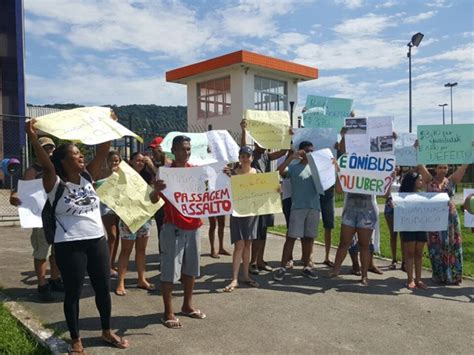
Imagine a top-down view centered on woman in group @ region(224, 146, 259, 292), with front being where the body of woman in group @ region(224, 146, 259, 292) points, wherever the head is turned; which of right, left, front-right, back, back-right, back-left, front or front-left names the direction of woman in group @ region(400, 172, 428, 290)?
left

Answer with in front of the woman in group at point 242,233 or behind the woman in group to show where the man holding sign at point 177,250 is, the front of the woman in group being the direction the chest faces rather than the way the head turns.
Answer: in front

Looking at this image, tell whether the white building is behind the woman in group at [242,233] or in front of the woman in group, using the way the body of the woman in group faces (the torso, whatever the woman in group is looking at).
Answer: behind

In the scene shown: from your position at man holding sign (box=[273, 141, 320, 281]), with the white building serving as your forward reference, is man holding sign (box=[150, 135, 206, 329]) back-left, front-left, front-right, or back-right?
back-left

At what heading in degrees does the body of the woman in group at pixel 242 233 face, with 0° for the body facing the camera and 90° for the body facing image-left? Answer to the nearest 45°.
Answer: approximately 0°

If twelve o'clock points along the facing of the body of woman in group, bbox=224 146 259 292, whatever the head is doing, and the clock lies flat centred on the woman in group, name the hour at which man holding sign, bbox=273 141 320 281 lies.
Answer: The man holding sign is roughly at 8 o'clock from the woman in group.
